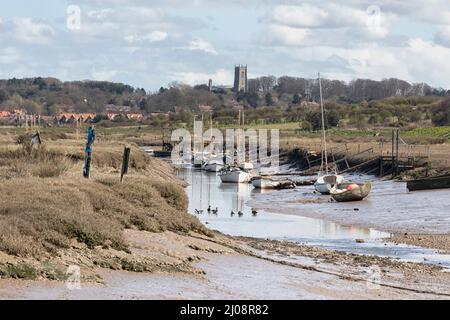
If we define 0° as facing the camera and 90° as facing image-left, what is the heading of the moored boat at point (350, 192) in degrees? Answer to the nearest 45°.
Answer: approximately 270°
